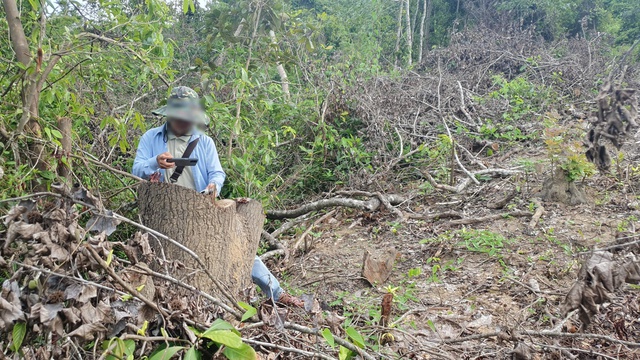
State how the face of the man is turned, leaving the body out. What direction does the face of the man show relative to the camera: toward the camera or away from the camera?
toward the camera

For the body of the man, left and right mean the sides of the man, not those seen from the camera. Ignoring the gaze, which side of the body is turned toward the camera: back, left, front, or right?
front

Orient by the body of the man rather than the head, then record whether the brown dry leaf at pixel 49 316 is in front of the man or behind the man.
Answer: in front

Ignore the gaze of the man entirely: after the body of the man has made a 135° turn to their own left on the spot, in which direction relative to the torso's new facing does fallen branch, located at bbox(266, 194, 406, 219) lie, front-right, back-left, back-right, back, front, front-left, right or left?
front

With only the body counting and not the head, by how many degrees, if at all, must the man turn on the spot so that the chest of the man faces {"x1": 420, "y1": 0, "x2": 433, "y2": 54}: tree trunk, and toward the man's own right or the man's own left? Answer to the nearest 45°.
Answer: approximately 135° to the man's own left

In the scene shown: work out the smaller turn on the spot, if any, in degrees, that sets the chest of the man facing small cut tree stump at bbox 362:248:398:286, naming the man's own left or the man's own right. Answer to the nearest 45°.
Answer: approximately 90° to the man's own left

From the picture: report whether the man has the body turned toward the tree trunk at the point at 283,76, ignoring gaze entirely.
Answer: no

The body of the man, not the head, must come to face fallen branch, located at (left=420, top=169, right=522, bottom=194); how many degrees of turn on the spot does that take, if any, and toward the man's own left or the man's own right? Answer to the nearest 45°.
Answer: approximately 135° to the man's own left

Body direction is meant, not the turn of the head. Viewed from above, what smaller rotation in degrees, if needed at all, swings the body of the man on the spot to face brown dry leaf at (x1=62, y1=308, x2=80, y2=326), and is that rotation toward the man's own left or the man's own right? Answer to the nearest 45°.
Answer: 0° — they already face it

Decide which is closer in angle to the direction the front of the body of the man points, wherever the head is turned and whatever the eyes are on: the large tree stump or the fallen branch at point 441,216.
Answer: the large tree stump

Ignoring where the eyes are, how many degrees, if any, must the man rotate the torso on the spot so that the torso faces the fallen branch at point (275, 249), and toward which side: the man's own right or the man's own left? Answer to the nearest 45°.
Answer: approximately 135° to the man's own left

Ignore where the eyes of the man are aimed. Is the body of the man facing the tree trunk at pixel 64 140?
no

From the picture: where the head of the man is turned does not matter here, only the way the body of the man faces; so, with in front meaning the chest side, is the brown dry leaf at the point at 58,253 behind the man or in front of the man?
in front

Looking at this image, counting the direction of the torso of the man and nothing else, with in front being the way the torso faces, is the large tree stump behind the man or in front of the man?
in front
